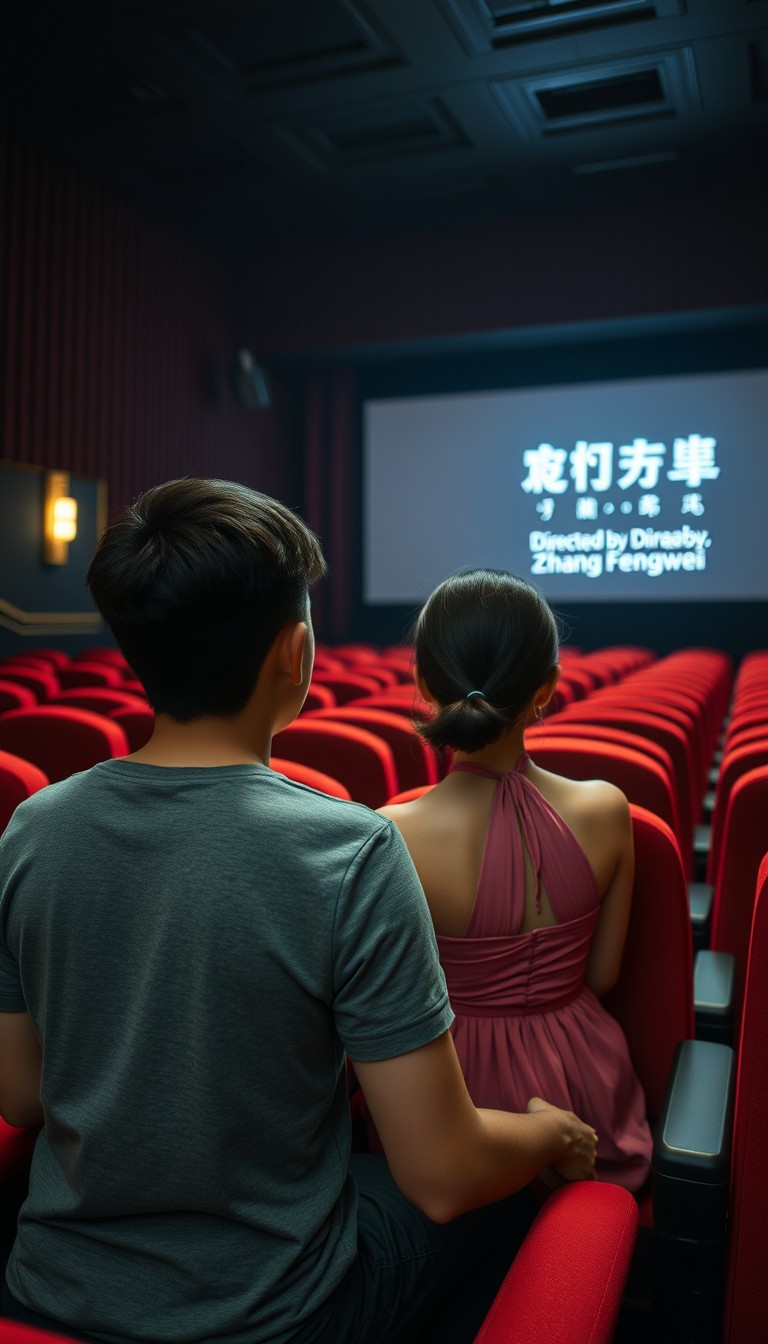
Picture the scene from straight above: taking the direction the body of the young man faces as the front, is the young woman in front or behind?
in front

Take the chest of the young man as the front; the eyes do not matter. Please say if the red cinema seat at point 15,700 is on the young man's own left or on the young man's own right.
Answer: on the young man's own left

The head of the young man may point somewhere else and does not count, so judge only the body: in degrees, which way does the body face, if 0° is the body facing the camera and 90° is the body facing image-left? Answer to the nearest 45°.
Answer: approximately 225°

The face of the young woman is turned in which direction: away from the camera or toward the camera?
away from the camera

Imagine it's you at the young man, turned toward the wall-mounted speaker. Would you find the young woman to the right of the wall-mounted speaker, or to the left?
right

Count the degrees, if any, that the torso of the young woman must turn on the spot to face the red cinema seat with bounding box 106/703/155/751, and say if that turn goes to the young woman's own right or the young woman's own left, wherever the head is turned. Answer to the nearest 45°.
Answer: approximately 45° to the young woman's own left

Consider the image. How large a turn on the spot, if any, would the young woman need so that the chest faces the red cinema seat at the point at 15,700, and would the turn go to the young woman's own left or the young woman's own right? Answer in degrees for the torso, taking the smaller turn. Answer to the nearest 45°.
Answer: approximately 45° to the young woman's own left

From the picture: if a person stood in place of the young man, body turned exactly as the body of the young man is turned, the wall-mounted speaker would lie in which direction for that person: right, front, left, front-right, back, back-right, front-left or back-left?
front-left

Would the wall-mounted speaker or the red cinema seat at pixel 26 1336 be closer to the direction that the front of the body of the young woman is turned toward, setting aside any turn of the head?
the wall-mounted speaker

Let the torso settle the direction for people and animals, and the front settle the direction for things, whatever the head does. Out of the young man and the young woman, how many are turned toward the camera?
0

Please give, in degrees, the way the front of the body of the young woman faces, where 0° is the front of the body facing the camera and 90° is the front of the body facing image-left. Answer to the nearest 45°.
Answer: approximately 180°
